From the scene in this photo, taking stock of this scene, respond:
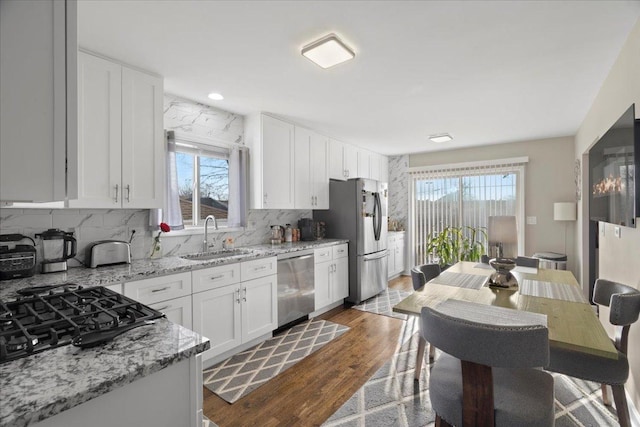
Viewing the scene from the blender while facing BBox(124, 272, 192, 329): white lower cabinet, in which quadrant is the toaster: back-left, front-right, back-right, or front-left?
front-left

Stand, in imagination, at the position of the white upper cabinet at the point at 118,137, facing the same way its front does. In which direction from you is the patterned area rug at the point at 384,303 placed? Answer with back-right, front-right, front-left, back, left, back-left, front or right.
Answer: front-left

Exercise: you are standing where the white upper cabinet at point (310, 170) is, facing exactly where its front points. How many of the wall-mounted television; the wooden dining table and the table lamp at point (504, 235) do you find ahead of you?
3

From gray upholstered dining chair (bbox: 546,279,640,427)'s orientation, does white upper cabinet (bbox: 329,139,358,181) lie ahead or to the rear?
ahead

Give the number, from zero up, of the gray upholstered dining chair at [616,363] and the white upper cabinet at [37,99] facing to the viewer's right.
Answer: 1

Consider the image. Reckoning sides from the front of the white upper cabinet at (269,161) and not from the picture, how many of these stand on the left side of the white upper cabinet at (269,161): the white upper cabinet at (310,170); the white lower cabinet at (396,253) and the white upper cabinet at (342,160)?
3

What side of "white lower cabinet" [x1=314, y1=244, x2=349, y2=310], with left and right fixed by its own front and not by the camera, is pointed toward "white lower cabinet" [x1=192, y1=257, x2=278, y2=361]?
right

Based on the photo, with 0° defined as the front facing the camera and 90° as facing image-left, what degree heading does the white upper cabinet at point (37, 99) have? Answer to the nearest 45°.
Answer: approximately 270°

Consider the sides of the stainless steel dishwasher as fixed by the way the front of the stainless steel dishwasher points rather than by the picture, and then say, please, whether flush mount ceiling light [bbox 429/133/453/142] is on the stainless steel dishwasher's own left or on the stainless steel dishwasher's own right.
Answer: on the stainless steel dishwasher's own left

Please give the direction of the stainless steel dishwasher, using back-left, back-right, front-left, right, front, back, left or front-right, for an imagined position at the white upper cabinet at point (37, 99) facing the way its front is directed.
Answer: front-left

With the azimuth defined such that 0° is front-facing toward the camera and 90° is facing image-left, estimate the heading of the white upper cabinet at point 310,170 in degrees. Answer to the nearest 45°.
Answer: approximately 315°

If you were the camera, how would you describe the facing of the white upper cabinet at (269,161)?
facing the viewer and to the right of the viewer

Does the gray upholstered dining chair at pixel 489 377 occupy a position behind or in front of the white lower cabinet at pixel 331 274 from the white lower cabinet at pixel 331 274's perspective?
in front

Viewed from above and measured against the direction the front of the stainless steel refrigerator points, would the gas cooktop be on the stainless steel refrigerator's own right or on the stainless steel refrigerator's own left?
on the stainless steel refrigerator's own right

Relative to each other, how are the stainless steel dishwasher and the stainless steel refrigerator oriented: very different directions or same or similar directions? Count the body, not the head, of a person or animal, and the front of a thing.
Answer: same or similar directions

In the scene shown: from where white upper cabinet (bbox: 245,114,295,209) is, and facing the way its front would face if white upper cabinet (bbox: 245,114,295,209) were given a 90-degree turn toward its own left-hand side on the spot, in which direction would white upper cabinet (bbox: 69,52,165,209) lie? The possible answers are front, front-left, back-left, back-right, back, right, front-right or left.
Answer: back
